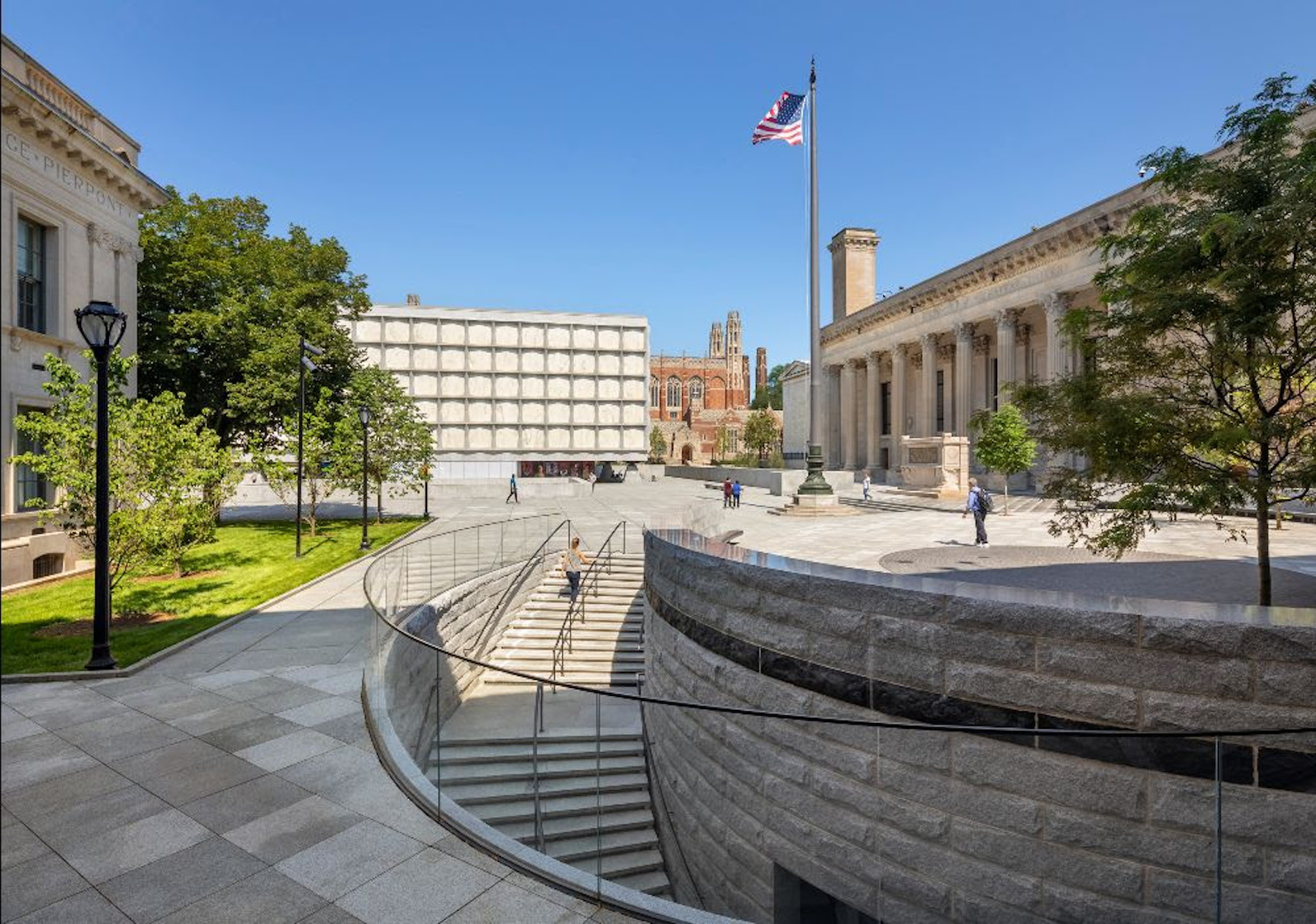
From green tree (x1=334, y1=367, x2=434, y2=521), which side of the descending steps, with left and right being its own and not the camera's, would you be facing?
back

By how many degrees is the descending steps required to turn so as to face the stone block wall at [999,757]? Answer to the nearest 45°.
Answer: approximately 45° to its left

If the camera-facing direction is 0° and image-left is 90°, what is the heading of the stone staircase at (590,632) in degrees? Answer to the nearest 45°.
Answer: approximately 0°

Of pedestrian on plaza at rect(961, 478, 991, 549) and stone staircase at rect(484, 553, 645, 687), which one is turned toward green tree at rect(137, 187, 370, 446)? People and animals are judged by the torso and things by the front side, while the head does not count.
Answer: the pedestrian on plaza

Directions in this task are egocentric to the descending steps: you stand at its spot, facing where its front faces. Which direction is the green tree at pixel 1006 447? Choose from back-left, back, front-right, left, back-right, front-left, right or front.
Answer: back-left

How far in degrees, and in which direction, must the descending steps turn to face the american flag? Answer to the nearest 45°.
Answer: approximately 135° to its left

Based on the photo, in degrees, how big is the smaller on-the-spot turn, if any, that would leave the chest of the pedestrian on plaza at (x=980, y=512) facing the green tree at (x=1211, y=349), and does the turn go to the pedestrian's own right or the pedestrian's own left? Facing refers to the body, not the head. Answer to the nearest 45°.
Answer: approximately 90° to the pedestrian's own left
